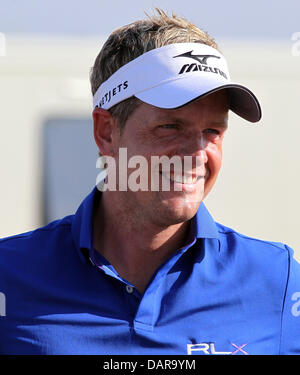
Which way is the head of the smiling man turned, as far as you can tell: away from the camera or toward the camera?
toward the camera

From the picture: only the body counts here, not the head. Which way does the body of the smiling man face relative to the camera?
toward the camera
